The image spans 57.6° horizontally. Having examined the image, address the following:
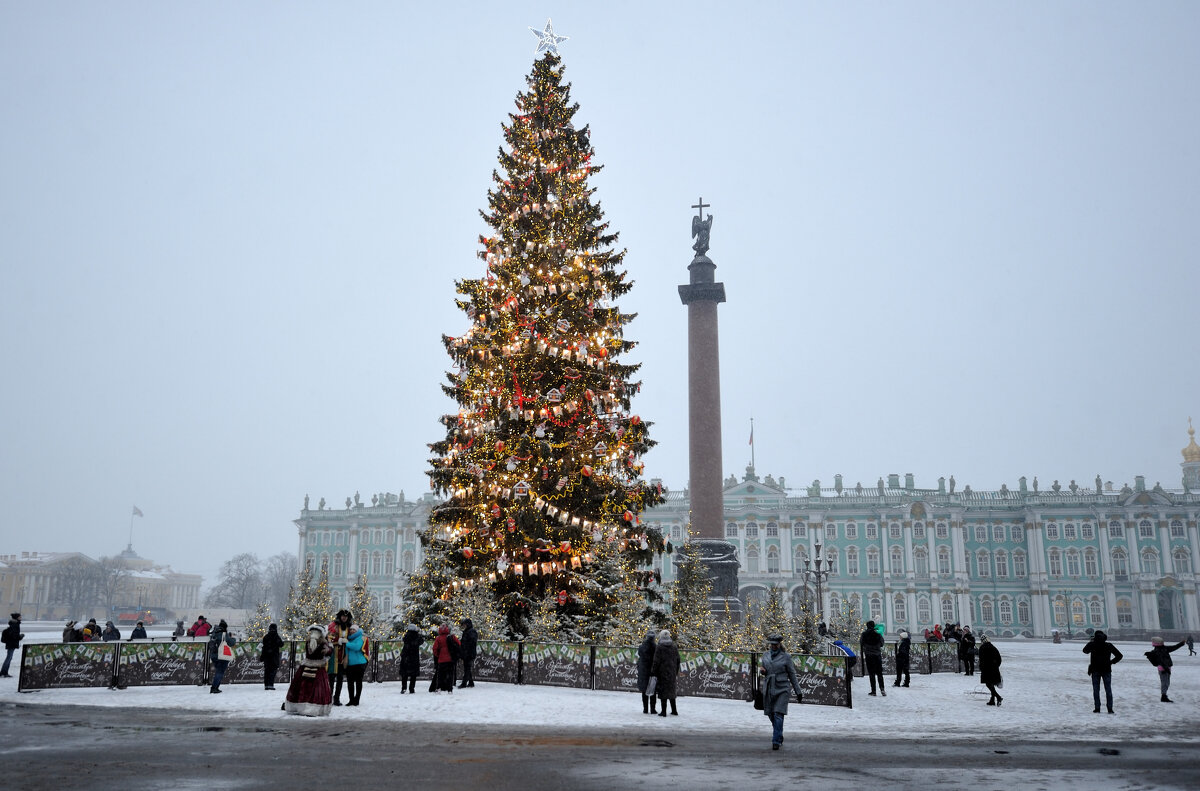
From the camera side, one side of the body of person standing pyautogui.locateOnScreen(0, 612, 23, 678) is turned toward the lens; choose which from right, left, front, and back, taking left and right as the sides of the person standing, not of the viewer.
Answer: right

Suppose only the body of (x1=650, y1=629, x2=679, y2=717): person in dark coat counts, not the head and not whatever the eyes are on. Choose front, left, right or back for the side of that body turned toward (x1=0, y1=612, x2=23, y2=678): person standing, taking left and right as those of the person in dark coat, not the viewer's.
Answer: left

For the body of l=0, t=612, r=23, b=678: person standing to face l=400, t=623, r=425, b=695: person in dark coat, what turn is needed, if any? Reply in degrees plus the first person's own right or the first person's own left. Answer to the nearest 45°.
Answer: approximately 45° to the first person's own right

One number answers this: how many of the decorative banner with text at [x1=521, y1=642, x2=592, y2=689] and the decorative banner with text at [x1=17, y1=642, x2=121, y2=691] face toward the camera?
2

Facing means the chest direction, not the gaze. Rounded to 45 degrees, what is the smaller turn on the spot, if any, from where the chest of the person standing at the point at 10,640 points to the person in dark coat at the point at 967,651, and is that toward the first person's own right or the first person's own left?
0° — they already face them

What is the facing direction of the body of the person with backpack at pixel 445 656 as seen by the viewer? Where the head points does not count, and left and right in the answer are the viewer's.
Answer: facing away from the viewer

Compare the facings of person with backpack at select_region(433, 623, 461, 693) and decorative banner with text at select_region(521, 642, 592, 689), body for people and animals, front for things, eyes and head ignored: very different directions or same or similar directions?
very different directions
